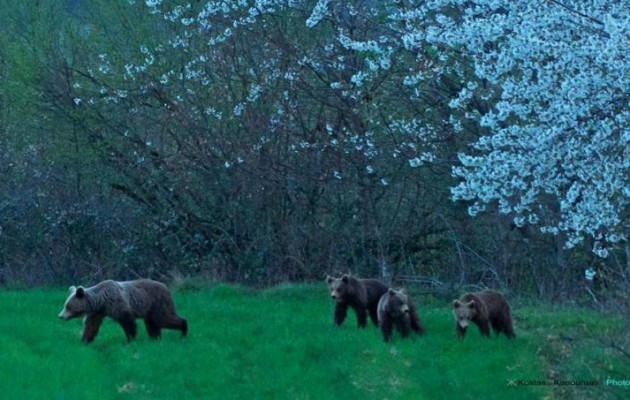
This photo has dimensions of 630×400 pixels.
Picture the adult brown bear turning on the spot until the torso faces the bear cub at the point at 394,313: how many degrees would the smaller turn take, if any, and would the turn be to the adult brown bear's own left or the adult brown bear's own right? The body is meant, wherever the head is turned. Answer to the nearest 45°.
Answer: approximately 180°

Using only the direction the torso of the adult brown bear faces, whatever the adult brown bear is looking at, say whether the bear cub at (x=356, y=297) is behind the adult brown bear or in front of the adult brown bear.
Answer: behind

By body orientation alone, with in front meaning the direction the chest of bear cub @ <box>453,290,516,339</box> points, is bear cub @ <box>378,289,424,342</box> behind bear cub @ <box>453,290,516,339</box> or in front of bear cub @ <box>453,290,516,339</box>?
in front

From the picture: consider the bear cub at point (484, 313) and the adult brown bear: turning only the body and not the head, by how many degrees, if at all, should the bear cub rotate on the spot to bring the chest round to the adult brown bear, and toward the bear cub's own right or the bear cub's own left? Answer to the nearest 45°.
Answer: approximately 45° to the bear cub's own right

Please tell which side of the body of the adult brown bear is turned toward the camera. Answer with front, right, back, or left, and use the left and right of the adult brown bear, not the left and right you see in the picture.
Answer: left

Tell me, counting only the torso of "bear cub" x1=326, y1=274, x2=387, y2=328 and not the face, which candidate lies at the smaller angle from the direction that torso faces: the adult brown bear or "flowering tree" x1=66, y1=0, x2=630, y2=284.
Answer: the adult brown bear

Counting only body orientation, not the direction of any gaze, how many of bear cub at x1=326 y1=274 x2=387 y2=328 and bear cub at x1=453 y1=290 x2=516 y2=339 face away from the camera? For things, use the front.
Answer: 0

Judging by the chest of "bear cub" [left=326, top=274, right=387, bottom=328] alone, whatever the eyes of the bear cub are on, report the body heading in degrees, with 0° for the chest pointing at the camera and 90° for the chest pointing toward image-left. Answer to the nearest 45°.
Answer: approximately 45°
